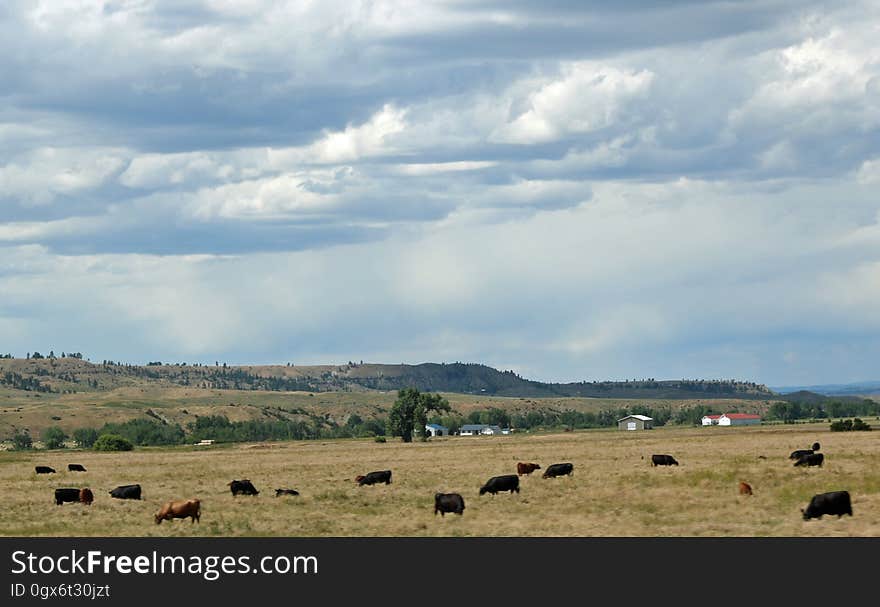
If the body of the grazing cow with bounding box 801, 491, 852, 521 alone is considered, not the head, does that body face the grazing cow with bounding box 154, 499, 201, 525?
yes

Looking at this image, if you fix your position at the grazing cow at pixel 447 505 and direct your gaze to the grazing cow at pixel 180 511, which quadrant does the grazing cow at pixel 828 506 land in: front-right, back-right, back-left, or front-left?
back-left

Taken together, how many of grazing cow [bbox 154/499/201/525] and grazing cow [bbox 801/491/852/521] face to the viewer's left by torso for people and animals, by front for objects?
2

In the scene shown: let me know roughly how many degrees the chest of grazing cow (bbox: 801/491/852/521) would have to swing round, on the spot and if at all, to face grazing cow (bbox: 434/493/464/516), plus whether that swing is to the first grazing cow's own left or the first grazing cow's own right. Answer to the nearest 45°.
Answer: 0° — it already faces it

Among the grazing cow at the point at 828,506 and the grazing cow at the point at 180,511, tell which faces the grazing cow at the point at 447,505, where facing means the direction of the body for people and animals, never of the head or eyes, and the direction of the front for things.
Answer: the grazing cow at the point at 828,506

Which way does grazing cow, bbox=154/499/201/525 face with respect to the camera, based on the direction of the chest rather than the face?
to the viewer's left

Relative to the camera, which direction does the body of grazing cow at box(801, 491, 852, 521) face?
to the viewer's left

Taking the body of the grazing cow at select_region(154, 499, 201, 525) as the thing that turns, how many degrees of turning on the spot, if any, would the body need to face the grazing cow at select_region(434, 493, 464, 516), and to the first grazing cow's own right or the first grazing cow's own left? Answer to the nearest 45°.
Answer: approximately 180°

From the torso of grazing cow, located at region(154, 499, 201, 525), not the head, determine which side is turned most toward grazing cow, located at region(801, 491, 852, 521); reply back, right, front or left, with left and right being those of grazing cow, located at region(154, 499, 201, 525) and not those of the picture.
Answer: back
